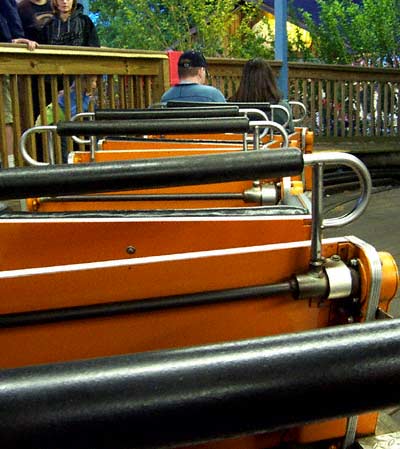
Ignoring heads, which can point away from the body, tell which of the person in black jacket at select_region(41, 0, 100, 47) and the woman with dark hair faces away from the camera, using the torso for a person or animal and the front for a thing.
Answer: the woman with dark hair

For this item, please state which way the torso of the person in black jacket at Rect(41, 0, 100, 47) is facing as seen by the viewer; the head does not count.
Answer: toward the camera

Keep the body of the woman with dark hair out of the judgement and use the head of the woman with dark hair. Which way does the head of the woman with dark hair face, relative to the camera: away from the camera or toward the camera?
away from the camera

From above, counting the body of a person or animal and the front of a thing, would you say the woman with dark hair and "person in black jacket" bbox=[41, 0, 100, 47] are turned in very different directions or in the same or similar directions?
very different directions

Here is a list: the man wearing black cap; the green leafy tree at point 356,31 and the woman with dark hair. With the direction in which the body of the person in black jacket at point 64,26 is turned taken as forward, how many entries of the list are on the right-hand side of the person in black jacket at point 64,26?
0

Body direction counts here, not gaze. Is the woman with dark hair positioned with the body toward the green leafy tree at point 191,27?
yes

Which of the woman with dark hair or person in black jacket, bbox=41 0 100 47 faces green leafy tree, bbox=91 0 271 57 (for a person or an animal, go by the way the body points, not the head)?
the woman with dark hair

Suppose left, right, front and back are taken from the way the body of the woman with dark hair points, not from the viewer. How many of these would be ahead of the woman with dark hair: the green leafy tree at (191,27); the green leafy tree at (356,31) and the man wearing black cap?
2

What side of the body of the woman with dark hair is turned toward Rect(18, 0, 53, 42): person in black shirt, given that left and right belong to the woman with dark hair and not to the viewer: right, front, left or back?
left

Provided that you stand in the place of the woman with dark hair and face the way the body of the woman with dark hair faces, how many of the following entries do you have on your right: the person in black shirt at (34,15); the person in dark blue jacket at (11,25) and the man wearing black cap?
0

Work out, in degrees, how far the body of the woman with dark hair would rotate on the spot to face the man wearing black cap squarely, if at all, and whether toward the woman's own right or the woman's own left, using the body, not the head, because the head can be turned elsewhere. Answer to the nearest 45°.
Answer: approximately 135° to the woman's own left

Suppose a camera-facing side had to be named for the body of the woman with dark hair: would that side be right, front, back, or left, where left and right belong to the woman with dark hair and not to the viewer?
back

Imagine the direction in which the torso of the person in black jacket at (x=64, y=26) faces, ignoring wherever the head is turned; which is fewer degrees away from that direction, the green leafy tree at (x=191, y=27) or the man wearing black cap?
the man wearing black cap

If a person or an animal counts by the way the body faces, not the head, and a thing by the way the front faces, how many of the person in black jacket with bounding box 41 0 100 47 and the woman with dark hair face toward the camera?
1
